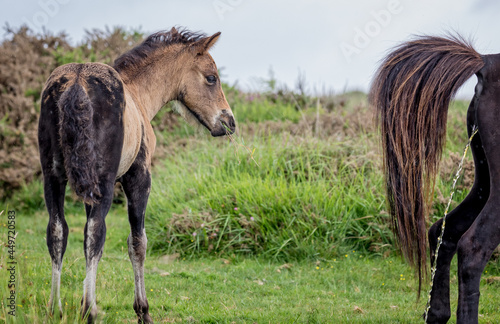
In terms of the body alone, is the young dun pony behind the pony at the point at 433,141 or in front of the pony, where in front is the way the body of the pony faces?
behind

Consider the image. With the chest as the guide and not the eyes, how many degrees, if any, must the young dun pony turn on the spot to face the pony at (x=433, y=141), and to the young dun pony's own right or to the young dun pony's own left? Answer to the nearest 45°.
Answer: approximately 45° to the young dun pony's own right

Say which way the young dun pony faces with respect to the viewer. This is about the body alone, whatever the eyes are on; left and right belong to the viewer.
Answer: facing away from the viewer and to the right of the viewer

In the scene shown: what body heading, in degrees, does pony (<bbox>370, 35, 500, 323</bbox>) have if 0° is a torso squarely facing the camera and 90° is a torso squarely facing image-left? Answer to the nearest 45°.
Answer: approximately 270°
